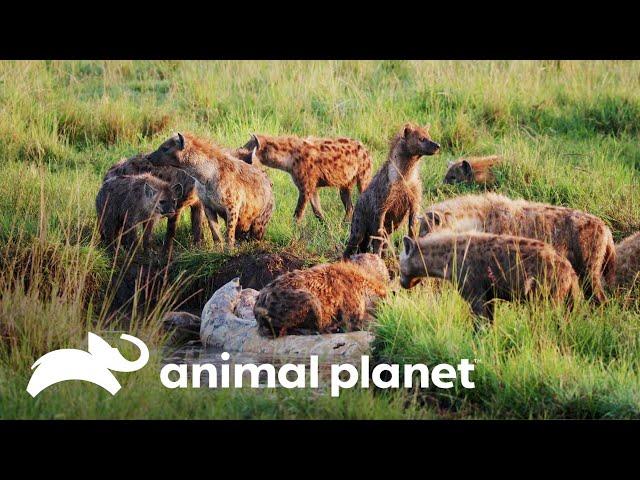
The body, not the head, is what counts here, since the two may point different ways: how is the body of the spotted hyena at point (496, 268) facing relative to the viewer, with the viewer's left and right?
facing to the left of the viewer

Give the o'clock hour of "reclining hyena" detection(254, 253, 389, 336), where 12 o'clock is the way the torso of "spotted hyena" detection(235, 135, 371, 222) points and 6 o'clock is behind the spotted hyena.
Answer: The reclining hyena is roughly at 9 o'clock from the spotted hyena.

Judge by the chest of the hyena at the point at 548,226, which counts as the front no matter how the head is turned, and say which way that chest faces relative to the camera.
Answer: to the viewer's left

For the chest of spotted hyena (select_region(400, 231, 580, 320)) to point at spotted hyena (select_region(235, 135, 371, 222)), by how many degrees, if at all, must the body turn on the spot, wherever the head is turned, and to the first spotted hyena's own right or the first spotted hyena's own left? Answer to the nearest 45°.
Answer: approximately 45° to the first spotted hyena's own right

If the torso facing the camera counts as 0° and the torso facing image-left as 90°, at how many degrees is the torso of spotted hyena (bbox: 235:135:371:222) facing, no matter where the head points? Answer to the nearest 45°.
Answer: approximately 90°
